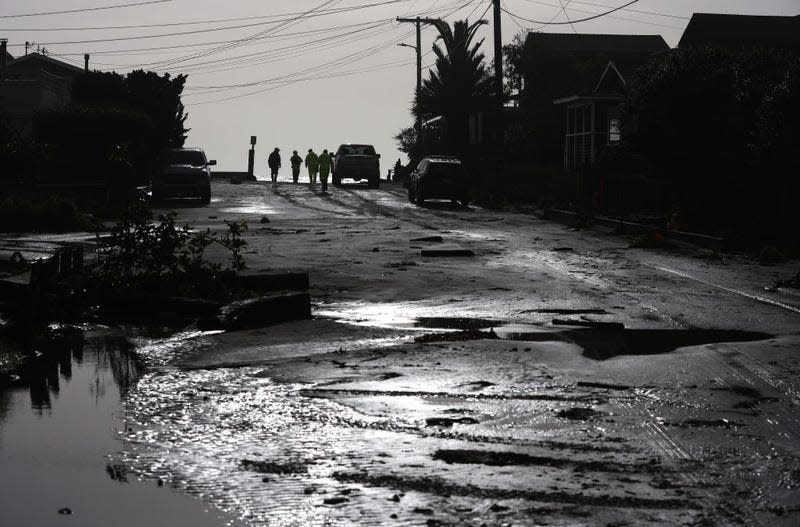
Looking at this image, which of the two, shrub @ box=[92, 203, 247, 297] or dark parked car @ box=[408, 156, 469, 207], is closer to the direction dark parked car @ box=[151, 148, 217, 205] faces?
the shrub

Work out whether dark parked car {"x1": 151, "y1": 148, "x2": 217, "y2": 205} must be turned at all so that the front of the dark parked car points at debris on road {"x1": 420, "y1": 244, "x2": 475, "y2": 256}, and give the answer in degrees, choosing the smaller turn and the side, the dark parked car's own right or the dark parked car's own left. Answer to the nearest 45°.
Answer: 0° — it already faces it

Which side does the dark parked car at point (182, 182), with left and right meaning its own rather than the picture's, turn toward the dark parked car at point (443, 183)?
left

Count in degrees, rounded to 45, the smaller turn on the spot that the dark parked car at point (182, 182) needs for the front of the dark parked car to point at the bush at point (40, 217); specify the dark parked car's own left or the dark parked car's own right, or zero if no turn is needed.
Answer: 0° — it already faces it

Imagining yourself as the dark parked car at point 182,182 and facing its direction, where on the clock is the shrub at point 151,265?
The shrub is roughly at 12 o'clock from the dark parked car.

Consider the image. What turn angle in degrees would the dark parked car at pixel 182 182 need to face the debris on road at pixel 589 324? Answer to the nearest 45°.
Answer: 0° — it already faces it

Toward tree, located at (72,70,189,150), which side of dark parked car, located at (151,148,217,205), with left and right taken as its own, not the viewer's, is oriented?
back

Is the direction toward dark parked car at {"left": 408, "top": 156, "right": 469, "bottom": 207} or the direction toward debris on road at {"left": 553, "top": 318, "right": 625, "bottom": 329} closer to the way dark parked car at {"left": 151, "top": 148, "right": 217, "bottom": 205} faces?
the debris on road

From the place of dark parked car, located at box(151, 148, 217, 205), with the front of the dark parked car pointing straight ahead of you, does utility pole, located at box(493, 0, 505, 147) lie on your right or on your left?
on your left

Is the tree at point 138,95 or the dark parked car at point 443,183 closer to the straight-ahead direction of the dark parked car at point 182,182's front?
the dark parked car

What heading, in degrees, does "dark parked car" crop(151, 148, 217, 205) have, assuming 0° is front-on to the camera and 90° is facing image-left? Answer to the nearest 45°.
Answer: approximately 0°

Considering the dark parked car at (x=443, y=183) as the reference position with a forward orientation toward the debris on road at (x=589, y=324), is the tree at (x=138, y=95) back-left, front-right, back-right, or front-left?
back-right

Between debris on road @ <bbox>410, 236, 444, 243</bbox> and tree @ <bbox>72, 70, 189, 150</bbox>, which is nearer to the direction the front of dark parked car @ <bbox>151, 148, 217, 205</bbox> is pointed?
the debris on road
